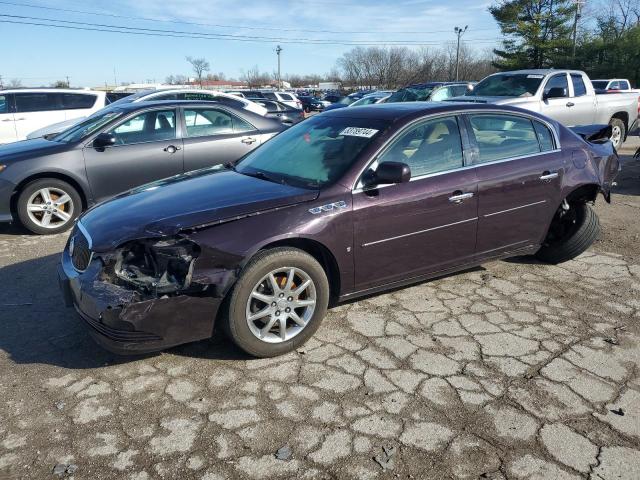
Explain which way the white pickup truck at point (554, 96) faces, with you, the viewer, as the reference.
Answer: facing the viewer and to the left of the viewer

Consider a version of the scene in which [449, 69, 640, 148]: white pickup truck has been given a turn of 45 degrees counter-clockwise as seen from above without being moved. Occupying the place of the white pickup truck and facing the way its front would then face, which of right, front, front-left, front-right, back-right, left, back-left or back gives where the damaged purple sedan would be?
front
